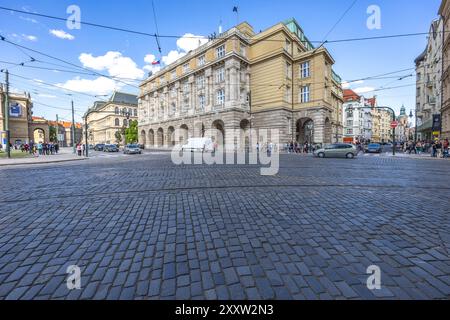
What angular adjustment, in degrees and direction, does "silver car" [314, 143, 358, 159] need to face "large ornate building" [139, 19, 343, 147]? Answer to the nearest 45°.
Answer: approximately 45° to its right

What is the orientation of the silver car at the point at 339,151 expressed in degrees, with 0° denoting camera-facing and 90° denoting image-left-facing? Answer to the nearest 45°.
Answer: approximately 90°

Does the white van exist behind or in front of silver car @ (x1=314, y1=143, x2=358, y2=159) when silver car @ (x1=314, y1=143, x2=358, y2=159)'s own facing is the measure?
in front

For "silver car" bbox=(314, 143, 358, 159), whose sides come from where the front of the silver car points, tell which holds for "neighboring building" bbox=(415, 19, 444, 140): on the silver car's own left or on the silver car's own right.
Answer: on the silver car's own right
